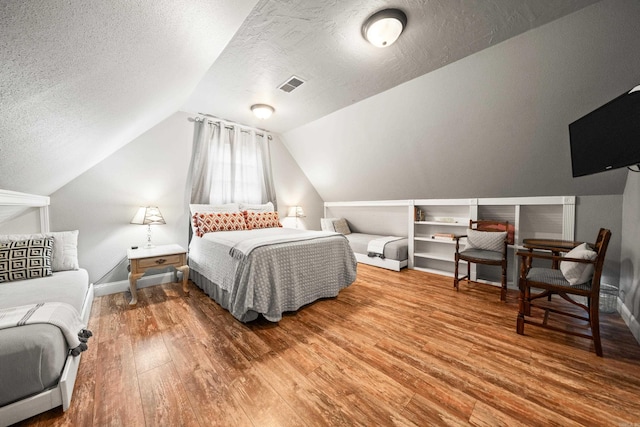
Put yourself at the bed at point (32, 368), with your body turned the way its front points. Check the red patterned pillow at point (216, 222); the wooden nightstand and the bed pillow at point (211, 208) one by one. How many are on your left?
3

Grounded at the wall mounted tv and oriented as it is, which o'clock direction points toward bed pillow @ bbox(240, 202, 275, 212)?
The bed pillow is roughly at 1 o'clock from the wall mounted tv.

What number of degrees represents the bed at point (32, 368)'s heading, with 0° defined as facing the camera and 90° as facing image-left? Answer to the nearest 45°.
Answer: approximately 315°

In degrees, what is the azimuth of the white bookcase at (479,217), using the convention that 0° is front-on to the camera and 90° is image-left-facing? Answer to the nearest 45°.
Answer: approximately 45°

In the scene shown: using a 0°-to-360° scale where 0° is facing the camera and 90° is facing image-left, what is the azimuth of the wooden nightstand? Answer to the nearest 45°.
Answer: approximately 315°
